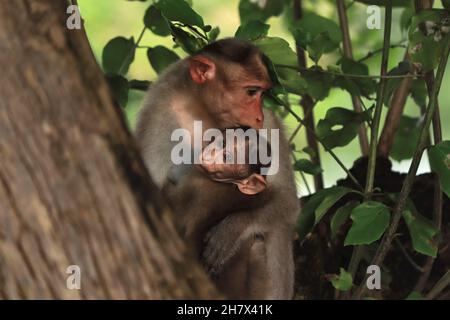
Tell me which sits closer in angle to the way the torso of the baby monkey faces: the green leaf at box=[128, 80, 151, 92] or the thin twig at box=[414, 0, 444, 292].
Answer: the green leaf
